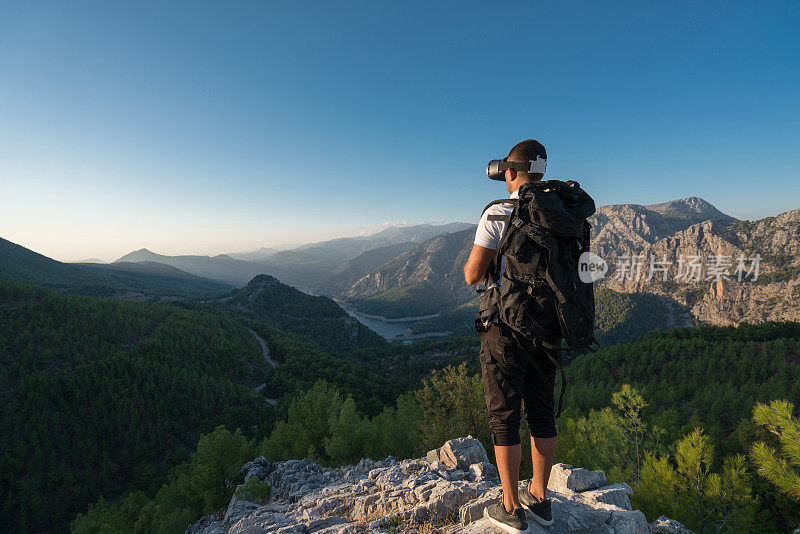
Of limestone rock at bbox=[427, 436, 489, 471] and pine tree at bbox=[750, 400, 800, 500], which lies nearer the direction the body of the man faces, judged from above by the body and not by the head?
the limestone rock

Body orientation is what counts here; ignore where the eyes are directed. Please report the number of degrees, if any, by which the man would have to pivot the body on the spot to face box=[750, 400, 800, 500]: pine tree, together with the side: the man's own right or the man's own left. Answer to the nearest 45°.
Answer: approximately 90° to the man's own right

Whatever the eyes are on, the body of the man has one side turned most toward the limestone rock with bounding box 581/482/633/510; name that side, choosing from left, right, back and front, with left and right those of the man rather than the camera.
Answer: right

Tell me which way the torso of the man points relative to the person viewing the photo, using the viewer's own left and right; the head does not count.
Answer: facing away from the viewer and to the left of the viewer

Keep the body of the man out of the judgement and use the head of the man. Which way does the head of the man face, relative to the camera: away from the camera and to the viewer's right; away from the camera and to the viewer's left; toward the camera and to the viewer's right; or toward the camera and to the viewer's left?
away from the camera and to the viewer's left

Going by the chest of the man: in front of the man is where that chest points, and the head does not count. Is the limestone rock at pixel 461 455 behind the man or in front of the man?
in front

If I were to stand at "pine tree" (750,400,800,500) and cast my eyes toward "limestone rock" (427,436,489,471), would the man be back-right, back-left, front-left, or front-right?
front-left
